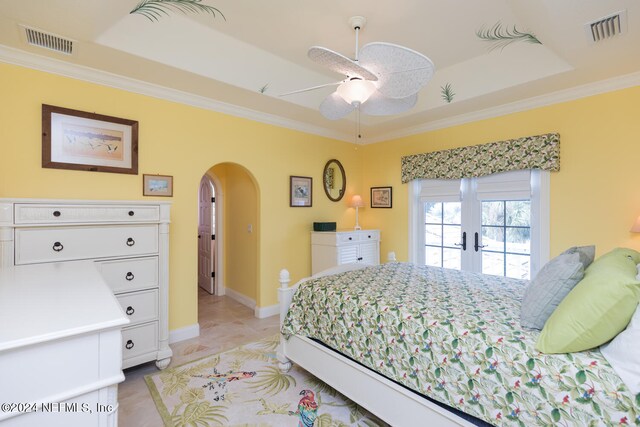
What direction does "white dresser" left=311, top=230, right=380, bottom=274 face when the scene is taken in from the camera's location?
facing the viewer and to the right of the viewer

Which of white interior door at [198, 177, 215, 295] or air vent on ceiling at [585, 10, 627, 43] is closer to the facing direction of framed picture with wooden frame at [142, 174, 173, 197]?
the air vent on ceiling

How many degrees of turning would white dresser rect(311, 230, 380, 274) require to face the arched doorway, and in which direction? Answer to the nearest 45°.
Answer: approximately 135° to its right

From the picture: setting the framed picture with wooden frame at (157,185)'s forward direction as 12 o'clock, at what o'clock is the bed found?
The bed is roughly at 11 o'clock from the framed picture with wooden frame.

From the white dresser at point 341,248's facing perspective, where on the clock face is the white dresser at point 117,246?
the white dresser at point 117,246 is roughly at 3 o'clock from the white dresser at point 341,248.

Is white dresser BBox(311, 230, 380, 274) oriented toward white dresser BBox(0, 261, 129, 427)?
no

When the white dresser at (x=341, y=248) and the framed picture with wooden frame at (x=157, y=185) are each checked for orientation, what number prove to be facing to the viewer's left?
0

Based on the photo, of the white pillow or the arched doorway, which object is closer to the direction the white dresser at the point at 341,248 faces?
the white pillow

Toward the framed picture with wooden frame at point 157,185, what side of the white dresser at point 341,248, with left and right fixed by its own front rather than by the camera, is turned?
right

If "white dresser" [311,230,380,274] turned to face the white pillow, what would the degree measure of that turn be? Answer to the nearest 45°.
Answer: approximately 45° to its right

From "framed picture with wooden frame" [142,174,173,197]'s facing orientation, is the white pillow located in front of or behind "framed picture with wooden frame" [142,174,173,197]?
in front

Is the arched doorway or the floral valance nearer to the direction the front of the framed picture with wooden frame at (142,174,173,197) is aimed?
the floral valance

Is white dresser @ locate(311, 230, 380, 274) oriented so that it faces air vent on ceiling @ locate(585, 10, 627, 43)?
yes

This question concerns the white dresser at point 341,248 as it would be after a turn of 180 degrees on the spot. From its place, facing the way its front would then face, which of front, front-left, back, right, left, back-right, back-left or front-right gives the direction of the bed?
back-left

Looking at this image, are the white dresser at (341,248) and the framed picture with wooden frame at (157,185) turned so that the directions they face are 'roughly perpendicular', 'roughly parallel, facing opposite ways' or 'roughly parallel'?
roughly parallel

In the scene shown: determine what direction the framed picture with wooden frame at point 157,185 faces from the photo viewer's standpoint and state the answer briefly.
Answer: facing the viewer

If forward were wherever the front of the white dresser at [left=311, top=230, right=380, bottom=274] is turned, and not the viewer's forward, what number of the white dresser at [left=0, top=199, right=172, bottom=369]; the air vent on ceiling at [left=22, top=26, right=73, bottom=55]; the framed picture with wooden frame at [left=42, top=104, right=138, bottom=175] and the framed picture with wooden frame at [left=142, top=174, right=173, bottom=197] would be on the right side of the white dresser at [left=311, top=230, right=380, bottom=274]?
4
